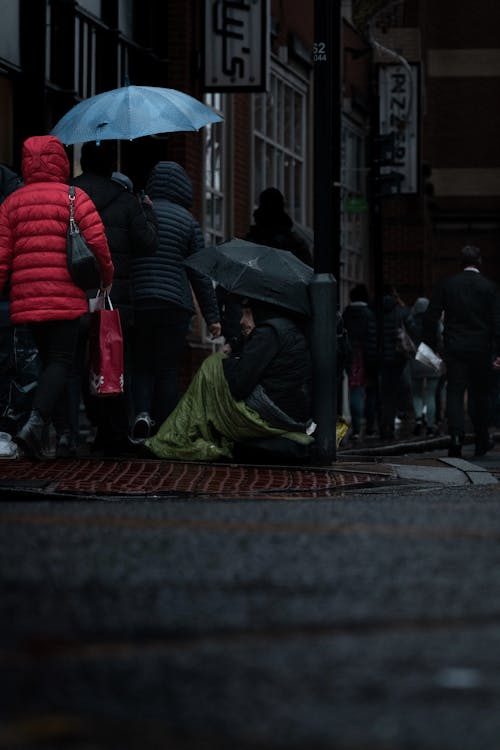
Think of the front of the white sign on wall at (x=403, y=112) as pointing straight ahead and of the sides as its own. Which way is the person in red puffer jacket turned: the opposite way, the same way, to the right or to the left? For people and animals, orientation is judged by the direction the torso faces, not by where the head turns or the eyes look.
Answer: the opposite way

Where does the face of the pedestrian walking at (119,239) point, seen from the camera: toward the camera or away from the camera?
away from the camera

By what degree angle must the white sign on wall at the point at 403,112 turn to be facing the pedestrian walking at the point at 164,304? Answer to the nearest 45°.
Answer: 0° — it already faces them

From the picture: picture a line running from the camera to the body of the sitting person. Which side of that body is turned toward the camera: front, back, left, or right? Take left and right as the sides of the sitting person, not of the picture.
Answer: left

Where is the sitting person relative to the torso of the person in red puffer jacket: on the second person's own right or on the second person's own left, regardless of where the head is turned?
on the second person's own right

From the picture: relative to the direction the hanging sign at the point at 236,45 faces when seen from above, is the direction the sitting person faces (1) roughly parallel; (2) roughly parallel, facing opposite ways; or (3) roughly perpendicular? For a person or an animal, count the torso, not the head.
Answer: roughly perpendicular
